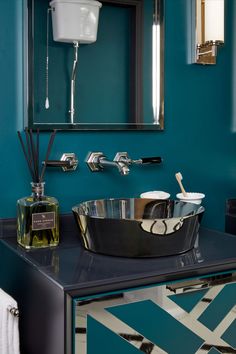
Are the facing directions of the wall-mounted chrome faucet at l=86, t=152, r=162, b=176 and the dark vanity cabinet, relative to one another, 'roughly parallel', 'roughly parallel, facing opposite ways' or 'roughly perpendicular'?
roughly parallel

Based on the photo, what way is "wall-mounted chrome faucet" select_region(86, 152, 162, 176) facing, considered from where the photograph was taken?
facing the viewer and to the right of the viewer

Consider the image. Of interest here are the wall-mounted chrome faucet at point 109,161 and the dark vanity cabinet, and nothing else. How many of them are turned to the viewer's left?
0

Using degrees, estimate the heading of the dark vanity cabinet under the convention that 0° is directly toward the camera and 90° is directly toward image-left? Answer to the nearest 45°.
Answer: approximately 315°
